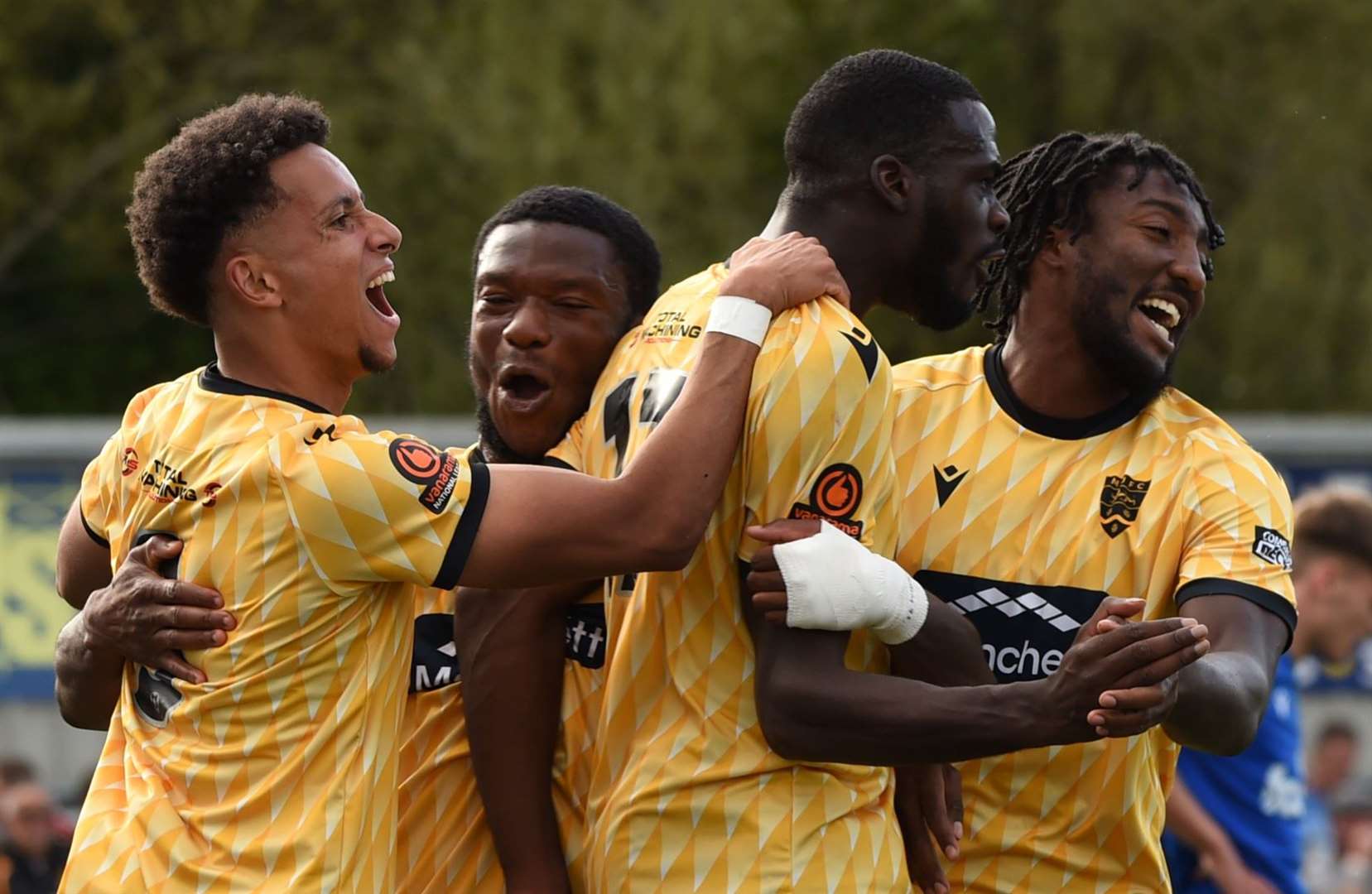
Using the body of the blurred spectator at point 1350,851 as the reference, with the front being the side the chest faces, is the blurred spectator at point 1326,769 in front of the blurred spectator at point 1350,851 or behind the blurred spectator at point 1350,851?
behind

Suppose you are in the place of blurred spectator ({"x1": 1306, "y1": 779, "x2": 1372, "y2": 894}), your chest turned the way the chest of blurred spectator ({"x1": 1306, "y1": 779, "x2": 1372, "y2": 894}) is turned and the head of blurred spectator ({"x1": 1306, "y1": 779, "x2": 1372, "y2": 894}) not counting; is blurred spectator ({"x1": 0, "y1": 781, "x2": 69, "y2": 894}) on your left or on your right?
on your right

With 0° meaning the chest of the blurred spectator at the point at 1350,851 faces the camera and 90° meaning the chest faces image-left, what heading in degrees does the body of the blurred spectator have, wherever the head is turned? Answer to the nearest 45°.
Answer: approximately 0°
